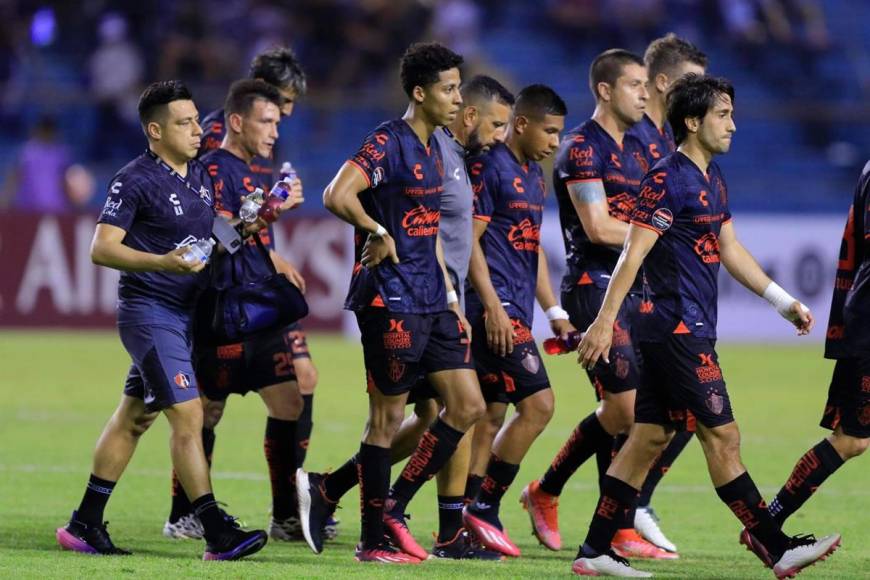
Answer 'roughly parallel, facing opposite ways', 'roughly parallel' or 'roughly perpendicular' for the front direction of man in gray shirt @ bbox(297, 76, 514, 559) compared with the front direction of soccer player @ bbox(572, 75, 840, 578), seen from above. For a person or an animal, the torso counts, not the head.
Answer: roughly parallel

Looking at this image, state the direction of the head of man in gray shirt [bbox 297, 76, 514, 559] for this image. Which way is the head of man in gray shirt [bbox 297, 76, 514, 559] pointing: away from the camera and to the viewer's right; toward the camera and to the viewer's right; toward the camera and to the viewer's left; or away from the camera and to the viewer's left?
toward the camera and to the viewer's right

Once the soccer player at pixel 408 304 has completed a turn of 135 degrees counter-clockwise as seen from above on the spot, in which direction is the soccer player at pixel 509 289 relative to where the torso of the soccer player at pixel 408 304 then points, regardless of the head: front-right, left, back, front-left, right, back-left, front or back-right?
front-right

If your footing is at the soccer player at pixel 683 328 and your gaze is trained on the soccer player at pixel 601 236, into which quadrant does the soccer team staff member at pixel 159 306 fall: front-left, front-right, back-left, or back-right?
front-left

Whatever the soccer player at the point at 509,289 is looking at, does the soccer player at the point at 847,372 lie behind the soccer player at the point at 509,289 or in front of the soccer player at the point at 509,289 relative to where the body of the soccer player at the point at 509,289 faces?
in front

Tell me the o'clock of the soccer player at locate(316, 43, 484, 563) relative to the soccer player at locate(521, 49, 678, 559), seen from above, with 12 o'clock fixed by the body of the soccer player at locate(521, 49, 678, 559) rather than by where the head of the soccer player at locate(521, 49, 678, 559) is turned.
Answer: the soccer player at locate(316, 43, 484, 563) is roughly at 3 o'clock from the soccer player at locate(521, 49, 678, 559).

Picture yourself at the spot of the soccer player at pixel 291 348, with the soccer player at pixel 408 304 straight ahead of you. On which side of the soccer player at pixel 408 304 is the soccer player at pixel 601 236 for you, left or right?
left

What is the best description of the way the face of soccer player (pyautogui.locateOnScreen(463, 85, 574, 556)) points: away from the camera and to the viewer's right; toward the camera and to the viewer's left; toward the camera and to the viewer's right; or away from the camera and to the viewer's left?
toward the camera and to the viewer's right

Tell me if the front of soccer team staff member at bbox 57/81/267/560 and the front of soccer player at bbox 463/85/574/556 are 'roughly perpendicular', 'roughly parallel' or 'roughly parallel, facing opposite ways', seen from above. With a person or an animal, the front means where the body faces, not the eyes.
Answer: roughly parallel

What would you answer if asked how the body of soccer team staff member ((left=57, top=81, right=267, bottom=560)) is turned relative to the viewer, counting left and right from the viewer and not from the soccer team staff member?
facing the viewer and to the right of the viewer

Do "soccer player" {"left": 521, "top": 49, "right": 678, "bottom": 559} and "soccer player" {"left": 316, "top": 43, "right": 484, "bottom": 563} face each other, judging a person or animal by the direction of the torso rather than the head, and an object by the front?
no

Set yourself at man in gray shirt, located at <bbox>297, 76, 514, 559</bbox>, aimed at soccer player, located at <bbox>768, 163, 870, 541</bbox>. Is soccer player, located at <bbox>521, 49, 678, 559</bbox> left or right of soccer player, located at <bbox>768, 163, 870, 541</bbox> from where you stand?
left

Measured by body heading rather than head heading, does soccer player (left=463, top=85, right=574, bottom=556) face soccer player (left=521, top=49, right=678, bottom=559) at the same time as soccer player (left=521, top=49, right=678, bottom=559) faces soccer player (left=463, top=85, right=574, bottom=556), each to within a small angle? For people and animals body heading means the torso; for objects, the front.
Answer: no

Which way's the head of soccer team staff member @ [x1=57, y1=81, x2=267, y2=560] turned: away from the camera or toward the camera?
toward the camera

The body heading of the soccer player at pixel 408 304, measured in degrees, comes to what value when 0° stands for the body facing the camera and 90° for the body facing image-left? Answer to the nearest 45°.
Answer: approximately 315°

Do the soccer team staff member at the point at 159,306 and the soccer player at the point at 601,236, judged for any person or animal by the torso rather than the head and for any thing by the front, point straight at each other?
no

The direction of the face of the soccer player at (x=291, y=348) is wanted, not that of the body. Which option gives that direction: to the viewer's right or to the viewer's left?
to the viewer's right

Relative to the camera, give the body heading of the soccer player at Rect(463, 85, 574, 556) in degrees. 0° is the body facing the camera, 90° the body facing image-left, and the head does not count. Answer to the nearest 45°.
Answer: approximately 315°
